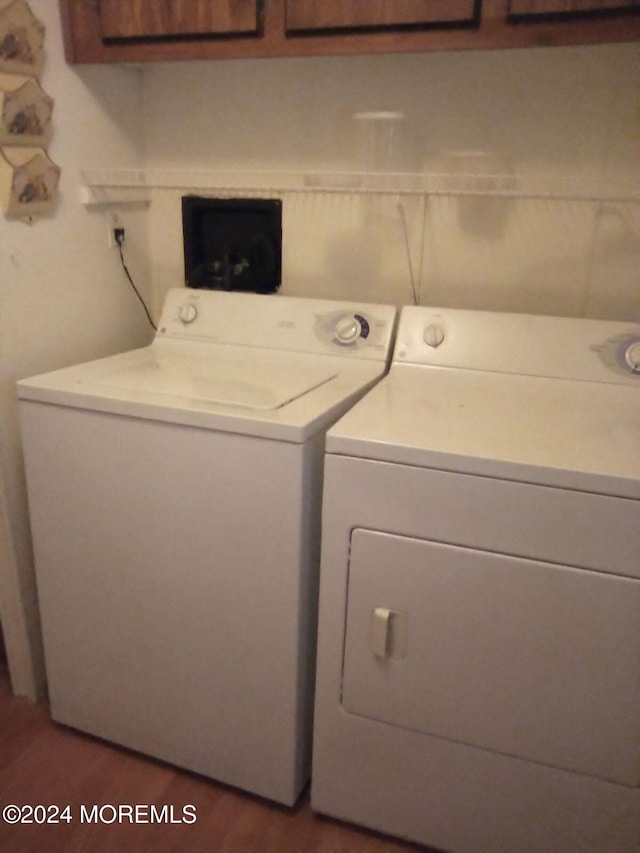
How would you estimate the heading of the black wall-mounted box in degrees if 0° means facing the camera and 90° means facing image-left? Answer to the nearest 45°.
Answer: approximately 0°

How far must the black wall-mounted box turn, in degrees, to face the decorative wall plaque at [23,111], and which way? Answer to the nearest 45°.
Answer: approximately 45° to its right

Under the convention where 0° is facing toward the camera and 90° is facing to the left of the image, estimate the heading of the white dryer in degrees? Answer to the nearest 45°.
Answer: approximately 45°

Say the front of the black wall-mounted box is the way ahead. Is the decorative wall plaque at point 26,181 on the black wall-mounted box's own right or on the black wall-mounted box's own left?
on the black wall-mounted box's own right
